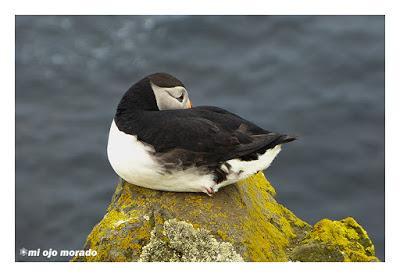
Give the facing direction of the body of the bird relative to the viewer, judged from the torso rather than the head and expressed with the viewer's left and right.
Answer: facing to the left of the viewer

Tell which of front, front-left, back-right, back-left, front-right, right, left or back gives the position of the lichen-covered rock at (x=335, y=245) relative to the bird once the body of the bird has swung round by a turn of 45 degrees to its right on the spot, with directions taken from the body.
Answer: back-right
